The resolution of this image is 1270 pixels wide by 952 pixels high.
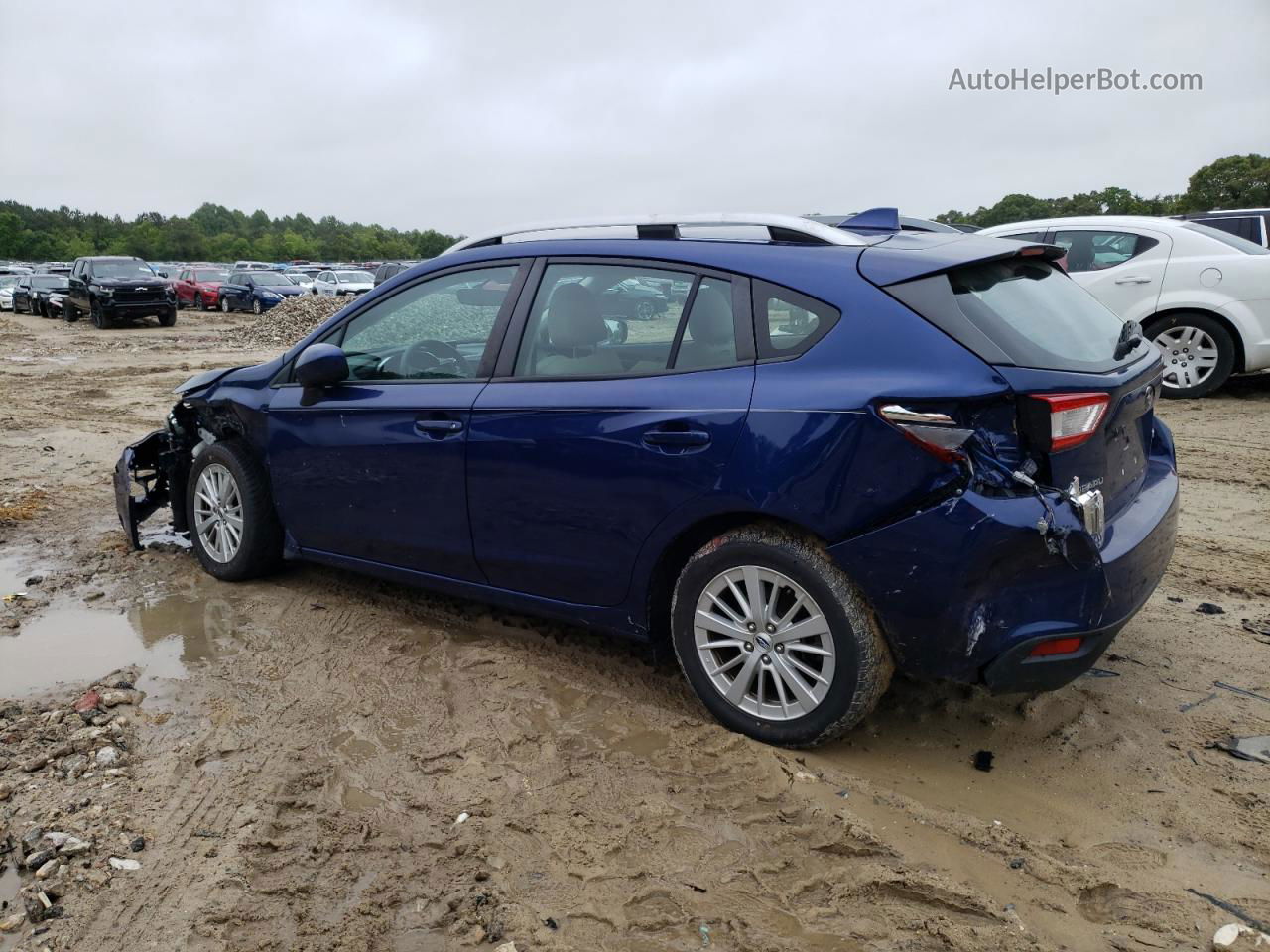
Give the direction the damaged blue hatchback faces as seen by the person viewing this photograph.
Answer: facing away from the viewer and to the left of the viewer

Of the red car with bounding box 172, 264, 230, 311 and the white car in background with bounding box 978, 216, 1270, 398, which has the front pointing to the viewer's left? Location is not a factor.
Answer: the white car in background

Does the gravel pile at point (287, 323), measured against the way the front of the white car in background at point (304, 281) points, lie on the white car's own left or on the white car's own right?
on the white car's own right

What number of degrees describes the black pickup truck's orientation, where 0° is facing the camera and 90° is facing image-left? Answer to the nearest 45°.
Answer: approximately 315°

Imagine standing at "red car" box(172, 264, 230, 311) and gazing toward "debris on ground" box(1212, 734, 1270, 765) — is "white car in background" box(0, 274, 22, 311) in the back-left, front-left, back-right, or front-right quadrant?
back-right

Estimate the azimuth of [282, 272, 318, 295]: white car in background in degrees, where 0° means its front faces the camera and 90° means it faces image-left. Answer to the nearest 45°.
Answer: approximately 315°

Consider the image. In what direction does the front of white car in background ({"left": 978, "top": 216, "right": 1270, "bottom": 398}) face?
to the viewer's left
